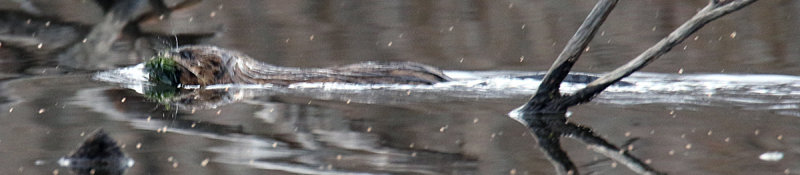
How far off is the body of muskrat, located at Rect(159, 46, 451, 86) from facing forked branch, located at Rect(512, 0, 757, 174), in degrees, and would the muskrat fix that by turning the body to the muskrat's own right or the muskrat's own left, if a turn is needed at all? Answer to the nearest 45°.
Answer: approximately 135° to the muskrat's own left

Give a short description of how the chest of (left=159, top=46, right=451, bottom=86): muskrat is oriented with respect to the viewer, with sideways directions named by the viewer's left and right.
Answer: facing to the left of the viewer

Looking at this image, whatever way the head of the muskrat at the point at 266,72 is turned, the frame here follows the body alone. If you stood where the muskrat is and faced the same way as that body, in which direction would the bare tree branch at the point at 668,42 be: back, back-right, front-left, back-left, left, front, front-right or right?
back-left

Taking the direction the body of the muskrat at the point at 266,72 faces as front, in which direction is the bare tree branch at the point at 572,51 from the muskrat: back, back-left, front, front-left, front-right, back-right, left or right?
back-left

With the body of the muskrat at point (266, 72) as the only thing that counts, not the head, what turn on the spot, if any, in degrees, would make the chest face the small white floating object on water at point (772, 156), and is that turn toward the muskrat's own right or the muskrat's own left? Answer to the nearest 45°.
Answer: approximately 135° to the muskrat's own left
